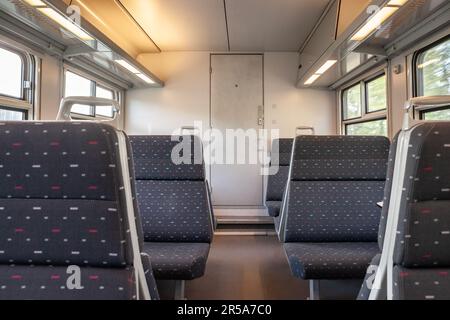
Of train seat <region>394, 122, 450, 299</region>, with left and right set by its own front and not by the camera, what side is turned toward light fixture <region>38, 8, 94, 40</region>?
right

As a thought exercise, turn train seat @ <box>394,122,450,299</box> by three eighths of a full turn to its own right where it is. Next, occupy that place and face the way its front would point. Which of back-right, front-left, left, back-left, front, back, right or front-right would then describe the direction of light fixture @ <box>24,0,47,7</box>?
front-left

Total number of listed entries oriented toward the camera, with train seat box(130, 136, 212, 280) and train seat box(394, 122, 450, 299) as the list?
2

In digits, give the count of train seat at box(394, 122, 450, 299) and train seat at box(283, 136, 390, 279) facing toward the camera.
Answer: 2

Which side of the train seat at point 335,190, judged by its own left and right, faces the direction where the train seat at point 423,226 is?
front

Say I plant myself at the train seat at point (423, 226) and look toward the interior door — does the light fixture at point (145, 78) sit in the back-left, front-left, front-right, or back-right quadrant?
front-left

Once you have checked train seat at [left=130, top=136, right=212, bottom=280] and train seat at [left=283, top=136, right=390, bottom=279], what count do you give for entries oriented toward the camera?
2

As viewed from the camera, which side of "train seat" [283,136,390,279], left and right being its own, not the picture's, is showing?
front

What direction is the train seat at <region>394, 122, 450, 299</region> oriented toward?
toward the camera

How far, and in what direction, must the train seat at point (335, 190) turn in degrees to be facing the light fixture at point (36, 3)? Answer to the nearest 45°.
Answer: approximately 45° to its right

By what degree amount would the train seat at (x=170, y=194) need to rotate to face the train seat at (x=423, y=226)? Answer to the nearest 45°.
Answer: approximately 45° to its left

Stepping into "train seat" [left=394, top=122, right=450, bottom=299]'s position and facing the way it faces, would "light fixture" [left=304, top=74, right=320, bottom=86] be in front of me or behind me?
behind

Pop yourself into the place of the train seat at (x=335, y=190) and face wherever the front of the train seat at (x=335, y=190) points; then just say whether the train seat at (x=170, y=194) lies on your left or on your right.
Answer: on your right

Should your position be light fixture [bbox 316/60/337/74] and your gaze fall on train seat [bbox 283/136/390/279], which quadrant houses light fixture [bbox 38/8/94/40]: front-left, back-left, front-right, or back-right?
front-right
